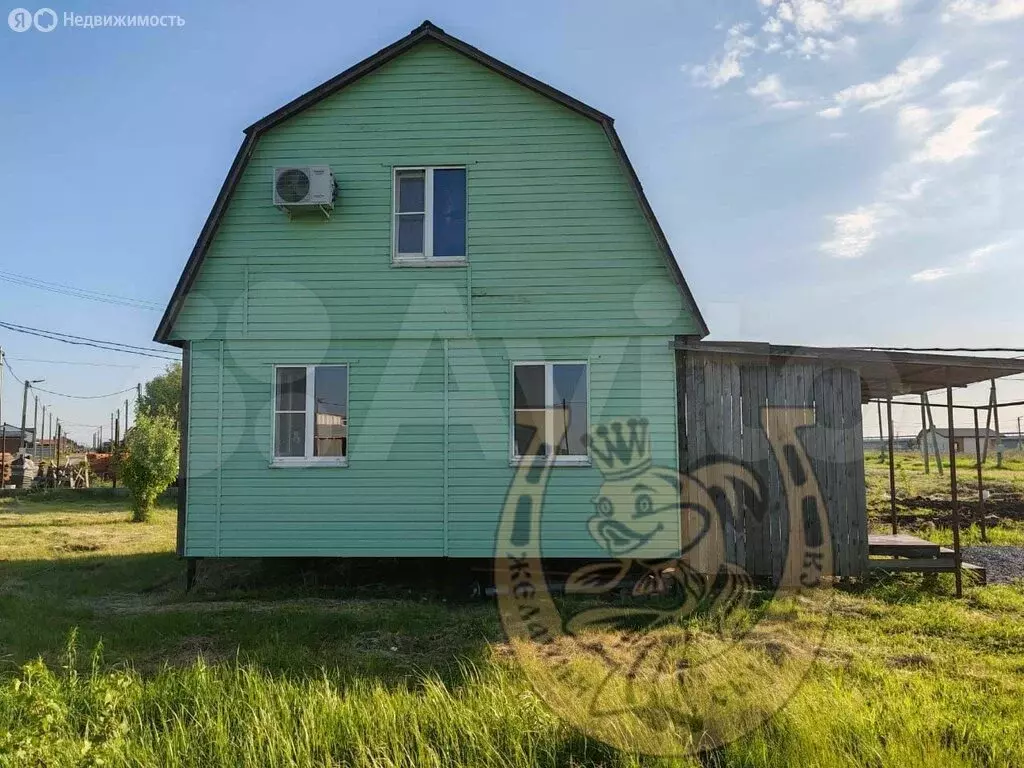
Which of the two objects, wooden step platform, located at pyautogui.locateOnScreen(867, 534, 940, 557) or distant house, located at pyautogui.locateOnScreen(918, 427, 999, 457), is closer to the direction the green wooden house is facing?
the wooden step platform

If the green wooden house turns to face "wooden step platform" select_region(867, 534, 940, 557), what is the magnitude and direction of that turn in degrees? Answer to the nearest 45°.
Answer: approximately 90° to its left

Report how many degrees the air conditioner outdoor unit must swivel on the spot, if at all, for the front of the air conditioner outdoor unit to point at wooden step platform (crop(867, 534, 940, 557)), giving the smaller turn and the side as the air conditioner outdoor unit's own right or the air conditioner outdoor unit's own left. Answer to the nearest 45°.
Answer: approximately 90° to the air conditioner outdoor unit's own left

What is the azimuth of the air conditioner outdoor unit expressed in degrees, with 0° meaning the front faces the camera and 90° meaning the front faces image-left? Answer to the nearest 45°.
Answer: approximately 0°

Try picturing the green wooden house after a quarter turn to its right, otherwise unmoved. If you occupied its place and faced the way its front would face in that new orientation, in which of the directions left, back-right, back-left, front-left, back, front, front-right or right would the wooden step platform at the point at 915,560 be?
back

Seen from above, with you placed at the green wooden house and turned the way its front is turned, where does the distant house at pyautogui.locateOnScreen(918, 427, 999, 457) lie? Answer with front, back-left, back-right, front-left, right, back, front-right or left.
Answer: back-left

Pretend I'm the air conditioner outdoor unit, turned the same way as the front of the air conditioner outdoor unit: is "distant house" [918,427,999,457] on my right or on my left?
on my left
